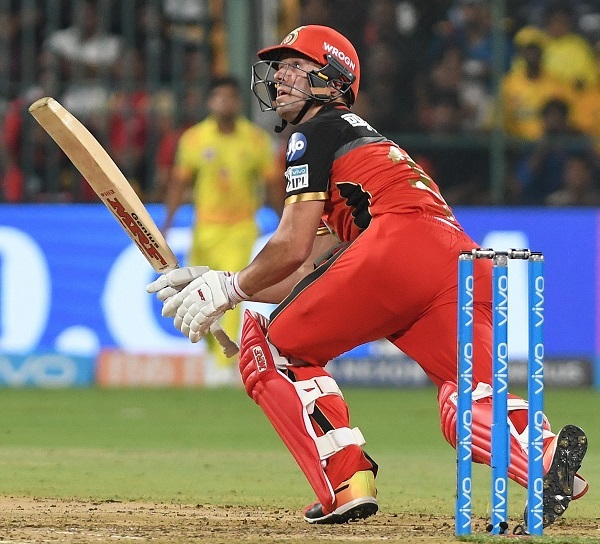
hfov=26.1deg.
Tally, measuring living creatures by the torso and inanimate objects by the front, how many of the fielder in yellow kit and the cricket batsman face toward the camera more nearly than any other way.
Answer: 1

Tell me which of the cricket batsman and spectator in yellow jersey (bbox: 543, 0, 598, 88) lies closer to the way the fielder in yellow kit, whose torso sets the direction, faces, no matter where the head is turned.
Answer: the cricket batsman

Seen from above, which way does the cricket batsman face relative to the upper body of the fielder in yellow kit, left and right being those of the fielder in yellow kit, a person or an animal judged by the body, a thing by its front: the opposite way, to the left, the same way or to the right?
to the right

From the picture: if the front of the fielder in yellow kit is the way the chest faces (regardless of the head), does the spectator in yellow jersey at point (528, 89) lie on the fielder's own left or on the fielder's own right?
on the fielder's own left

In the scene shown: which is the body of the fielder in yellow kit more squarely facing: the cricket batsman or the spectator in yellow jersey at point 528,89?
the cricket batsman

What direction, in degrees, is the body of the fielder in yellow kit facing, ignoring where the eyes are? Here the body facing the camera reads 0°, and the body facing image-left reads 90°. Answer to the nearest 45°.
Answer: approximately 0°

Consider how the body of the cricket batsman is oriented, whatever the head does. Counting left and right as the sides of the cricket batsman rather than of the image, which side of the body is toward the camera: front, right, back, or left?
left

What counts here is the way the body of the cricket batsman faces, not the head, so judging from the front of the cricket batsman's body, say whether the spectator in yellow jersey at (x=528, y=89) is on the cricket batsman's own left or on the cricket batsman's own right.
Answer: on the cricket batsman's own right

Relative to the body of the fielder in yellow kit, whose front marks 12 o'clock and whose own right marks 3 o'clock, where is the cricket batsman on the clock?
The cricket batsman is roughly at 12 o'clock from the fielder in yellow kit.

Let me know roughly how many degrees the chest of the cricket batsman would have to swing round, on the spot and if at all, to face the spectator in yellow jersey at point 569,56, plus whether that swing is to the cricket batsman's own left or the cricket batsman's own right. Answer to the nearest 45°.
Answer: approximately 90° to the cricket batsman's own right
